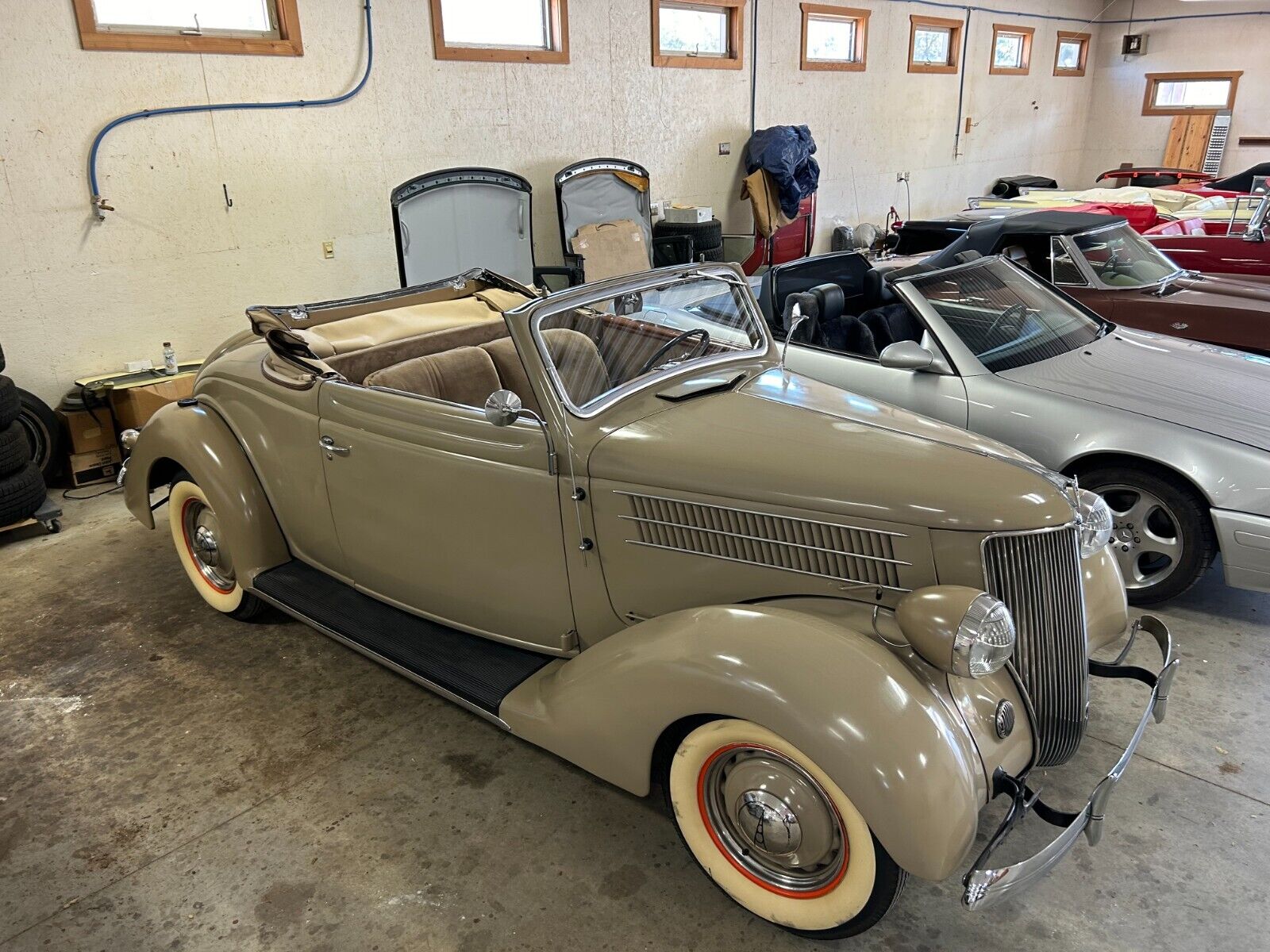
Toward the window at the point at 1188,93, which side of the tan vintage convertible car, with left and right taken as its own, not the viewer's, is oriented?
left

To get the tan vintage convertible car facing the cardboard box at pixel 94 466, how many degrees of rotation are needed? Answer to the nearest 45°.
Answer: approximately 180°

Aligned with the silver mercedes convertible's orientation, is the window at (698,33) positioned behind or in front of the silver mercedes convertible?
behind

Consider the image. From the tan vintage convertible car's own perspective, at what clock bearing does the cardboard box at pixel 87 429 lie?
The cardboard box is roughly at 6 o'clock from the tan vintage convertible car.

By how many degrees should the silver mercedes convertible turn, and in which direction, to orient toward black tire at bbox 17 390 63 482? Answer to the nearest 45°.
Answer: approximately 135° to its right

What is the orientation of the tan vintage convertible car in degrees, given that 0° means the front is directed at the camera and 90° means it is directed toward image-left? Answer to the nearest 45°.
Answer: approximately 315°

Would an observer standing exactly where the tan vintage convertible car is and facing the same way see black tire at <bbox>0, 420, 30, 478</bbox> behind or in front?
behind
